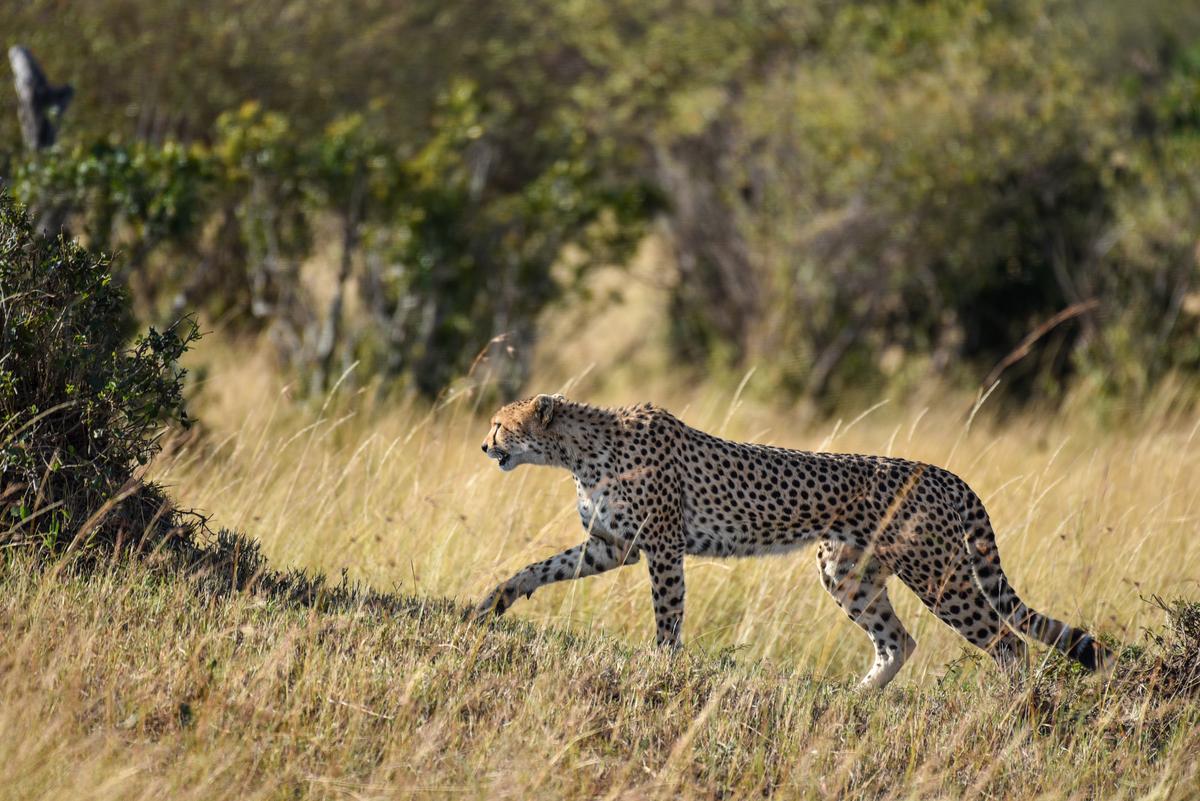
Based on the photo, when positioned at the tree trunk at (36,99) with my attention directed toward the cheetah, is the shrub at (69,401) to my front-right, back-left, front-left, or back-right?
front-right

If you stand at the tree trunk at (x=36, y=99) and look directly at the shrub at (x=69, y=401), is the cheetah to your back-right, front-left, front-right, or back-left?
front-left

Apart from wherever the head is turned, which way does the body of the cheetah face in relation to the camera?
to the viewer's left

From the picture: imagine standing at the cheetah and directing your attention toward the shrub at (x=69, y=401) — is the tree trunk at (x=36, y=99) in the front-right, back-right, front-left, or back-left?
front-right

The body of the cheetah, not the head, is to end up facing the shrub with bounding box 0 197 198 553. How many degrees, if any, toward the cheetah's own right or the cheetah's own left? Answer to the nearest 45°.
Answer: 0° — it already faces it

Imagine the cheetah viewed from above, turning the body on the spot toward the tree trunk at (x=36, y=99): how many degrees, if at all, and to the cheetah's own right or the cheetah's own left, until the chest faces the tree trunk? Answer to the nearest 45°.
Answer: approximately 45° to the cheetah's own right
